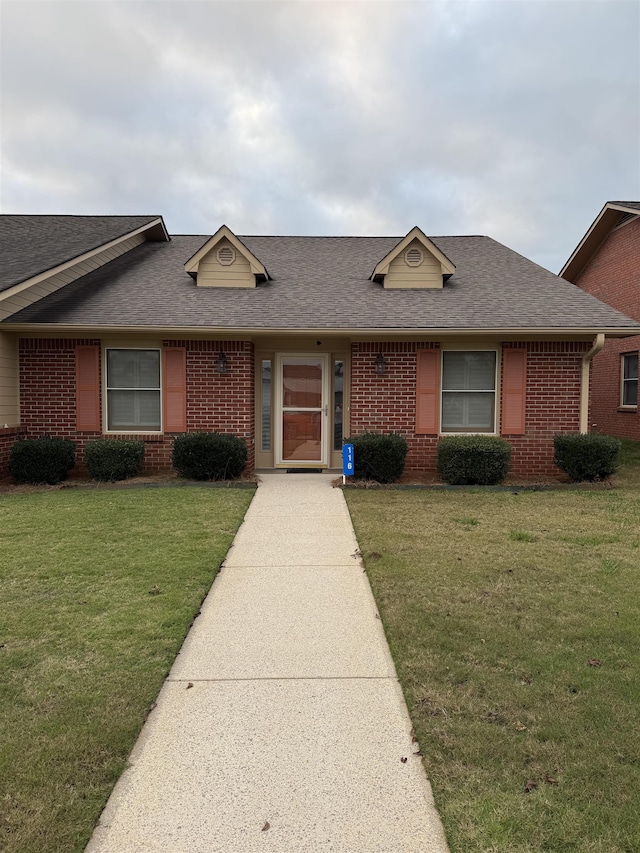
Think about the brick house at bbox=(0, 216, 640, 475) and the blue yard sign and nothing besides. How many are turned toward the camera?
2

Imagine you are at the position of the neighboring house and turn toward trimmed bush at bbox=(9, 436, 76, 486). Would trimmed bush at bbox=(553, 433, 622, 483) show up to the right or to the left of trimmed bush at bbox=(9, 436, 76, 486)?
left

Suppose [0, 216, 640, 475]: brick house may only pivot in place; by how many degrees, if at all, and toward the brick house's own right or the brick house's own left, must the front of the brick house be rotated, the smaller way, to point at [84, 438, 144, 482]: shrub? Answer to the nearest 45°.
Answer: approximately 90° to the brick house's own right

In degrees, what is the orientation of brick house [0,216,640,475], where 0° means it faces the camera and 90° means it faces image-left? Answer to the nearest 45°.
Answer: approximately 0°

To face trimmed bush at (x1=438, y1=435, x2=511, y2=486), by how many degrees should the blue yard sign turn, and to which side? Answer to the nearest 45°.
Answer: approximately 90° to its left

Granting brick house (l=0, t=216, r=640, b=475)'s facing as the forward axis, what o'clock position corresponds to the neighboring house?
The neighboring house is roughly at 8 o'clock from the brick house.

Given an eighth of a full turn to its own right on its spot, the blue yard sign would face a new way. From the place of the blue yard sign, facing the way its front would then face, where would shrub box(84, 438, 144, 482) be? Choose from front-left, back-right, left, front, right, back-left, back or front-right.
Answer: front-right

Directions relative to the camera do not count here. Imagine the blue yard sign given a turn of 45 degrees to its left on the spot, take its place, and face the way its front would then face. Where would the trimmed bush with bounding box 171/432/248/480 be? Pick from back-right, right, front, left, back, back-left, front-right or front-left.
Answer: back-right

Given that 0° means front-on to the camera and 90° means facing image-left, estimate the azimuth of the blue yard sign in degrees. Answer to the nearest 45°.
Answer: approximately 0°

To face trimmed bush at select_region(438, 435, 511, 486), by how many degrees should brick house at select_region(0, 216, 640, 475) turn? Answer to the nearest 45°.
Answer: approximately 90° to its left

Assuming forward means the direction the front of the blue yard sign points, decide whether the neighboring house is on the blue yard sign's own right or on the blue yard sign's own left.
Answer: on the blue yard sign's own left

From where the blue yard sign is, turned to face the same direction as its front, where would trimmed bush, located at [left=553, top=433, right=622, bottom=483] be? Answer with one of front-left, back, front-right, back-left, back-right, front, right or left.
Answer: left
